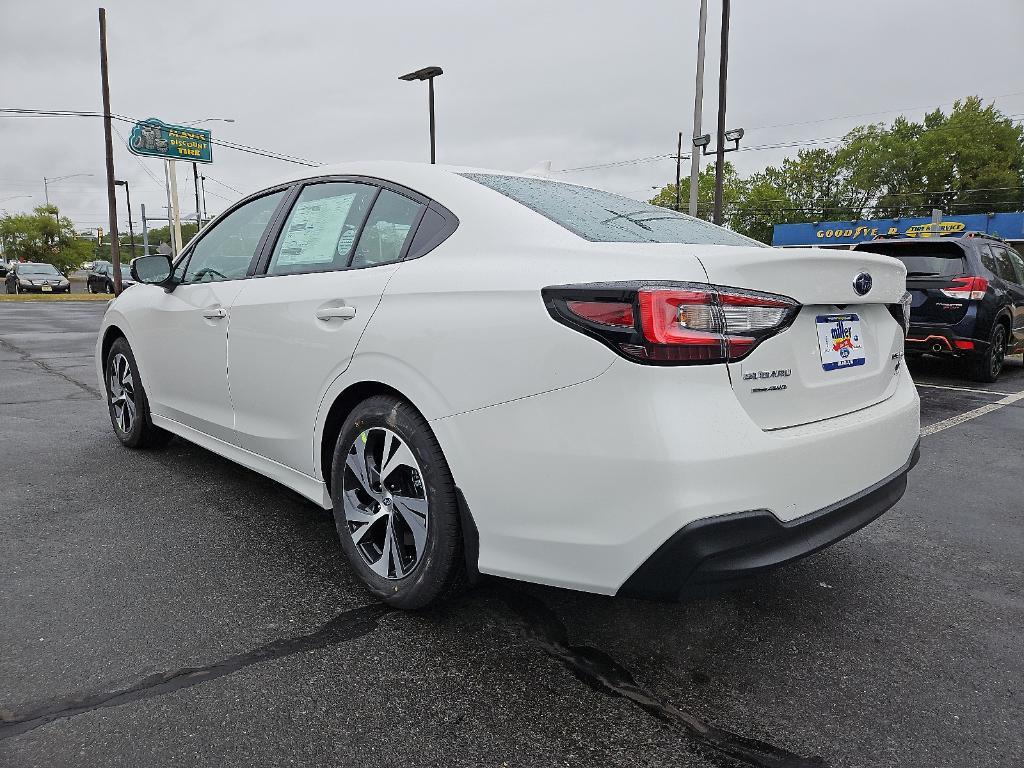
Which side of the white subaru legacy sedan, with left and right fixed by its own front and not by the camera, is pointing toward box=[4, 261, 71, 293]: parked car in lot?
front

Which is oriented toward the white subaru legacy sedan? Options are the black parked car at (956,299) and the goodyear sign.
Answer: the goodyear sign

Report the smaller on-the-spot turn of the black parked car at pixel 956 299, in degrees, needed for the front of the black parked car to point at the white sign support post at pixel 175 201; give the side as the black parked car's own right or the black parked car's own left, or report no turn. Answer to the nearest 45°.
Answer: approximately 90° to the black parked car's own left

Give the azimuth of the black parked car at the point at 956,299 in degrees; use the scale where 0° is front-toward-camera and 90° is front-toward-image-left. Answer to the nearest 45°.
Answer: approximately 225°

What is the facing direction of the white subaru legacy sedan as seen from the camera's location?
facing away from the viewer and to the left of the viewer

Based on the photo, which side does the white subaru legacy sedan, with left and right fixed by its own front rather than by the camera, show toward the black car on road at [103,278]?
front

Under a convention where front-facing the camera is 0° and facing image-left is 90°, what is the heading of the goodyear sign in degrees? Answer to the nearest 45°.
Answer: approximately 0°

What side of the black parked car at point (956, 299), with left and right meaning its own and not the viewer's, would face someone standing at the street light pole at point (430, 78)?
left

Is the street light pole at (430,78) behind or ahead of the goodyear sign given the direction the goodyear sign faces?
ahead

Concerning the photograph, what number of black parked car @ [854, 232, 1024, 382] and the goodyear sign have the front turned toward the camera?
1

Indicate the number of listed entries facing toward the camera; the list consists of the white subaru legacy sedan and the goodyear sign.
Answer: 1
